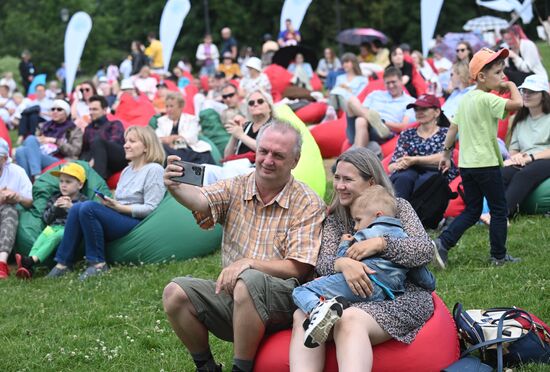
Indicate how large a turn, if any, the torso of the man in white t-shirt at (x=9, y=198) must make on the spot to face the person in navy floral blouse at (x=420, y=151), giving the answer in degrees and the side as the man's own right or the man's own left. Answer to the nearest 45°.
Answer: approximately 90° to the man's own left

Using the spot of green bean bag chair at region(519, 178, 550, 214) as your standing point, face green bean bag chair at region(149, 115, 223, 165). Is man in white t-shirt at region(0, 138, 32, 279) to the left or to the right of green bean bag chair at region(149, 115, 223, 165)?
left

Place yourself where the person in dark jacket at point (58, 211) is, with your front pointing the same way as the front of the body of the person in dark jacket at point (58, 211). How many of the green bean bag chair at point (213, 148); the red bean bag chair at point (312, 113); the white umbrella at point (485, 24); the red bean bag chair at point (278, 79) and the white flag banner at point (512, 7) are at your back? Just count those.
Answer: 5

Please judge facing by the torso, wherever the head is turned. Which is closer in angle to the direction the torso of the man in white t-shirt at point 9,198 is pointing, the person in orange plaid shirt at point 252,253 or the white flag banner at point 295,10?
the person in orange plaid shirt

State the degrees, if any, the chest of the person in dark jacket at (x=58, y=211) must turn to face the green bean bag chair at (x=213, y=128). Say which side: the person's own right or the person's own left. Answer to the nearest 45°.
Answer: approximately 180°

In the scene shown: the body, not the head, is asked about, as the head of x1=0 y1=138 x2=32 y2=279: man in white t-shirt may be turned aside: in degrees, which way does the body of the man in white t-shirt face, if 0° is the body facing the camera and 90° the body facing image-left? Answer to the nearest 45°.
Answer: approximately 45°

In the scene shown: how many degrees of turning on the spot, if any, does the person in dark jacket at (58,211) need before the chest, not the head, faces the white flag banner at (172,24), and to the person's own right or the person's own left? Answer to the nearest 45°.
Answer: approximately 135° to the person's own right

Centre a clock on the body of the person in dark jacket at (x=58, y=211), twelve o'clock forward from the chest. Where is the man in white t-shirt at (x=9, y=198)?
The man in white t-shirt is roughly at 3 o'clock from the person in dark jacket.

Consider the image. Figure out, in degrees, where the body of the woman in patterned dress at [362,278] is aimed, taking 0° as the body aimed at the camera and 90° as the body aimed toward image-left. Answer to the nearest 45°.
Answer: approximately 45°

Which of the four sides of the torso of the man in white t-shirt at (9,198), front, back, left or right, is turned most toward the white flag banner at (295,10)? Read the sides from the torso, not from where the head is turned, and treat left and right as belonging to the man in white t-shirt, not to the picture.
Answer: back

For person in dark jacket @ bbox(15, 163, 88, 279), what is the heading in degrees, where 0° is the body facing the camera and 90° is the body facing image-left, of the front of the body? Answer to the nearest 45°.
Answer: approximately 45°

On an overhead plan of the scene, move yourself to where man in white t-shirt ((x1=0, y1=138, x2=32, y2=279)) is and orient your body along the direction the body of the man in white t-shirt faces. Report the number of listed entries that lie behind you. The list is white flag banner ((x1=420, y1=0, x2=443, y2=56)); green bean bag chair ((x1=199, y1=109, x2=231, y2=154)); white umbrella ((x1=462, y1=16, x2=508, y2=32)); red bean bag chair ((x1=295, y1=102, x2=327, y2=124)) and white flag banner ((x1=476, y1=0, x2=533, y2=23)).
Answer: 5
